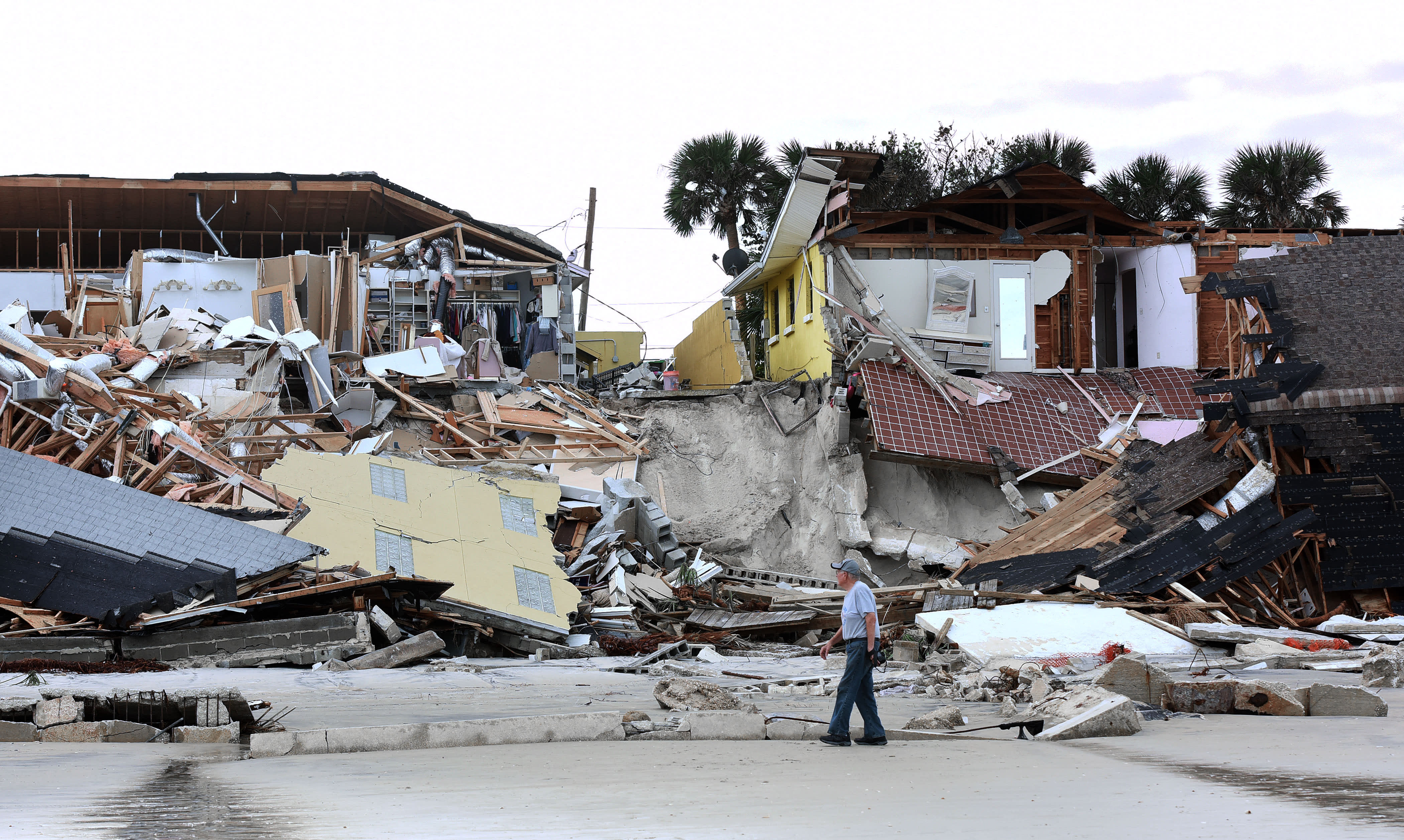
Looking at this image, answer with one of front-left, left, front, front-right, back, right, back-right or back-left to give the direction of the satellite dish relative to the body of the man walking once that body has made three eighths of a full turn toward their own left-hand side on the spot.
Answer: back-left

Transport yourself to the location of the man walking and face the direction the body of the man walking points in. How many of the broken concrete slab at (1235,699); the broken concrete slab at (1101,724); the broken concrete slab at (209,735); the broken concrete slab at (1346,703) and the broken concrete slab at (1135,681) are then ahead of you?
1

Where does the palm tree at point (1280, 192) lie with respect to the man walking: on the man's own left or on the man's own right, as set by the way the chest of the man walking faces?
on the man's own right

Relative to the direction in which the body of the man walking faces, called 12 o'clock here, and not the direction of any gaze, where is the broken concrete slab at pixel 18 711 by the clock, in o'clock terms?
The broken concrete slab is roughly at 12 o'clock from the man walking.

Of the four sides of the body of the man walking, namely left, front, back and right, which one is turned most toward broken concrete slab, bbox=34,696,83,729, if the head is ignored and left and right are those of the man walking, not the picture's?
front

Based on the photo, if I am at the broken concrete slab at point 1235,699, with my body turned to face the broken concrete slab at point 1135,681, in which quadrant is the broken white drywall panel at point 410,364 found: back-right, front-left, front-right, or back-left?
front-right

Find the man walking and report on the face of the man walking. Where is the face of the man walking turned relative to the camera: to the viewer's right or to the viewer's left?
to the viewer's left

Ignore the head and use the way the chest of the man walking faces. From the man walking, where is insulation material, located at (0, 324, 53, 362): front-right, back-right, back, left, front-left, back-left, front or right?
front-right

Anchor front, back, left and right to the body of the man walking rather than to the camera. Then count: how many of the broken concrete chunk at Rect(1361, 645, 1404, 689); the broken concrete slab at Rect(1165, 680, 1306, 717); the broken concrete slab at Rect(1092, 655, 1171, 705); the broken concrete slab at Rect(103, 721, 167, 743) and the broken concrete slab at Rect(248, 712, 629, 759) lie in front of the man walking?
2

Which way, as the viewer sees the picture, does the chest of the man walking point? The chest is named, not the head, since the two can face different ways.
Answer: to the viewer's left
